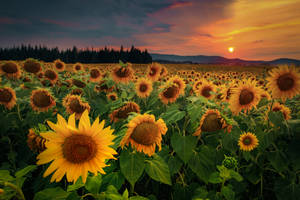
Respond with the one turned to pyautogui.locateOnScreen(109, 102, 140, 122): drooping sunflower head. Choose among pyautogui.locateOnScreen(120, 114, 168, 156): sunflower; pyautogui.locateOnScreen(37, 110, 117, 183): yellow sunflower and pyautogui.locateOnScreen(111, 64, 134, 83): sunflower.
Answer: pyautogui.locateOnScreen(111, 64, 134, 83): sunflower

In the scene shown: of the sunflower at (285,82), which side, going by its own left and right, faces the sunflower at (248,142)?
front

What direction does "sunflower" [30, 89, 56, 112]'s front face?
toward the camera

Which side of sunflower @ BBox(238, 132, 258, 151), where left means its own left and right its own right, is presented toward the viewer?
front

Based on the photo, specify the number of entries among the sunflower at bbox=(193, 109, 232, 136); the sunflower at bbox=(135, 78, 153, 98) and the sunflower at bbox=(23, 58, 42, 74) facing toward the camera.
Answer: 3

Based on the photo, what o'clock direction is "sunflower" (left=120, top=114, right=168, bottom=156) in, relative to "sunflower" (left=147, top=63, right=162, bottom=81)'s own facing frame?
"sunflower" (left=120, top=114, right=168, bottom=156) is roughly at 12 o'clock from "sunflower" (left=147, top=63, right=162, bottom=81).

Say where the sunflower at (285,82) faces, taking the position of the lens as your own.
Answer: facing the viewer

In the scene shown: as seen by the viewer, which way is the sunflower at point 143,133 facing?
toward the camera

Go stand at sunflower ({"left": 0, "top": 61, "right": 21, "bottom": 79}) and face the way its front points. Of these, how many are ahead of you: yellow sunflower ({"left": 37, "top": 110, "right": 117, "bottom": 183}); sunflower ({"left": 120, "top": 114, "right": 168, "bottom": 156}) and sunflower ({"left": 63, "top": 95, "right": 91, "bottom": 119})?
3

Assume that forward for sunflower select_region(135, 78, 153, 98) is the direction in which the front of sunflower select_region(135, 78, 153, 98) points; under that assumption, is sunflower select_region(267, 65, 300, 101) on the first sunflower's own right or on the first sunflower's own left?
on the first sunflower's own left

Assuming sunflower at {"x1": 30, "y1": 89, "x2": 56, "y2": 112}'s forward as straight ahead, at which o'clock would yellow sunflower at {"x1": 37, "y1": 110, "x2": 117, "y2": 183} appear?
The yellow sunflower is roughly at 12 o'clock from the sunflower.

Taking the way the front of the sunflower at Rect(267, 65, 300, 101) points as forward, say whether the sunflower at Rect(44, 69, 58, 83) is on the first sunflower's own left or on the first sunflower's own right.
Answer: on the first sunflower's own right

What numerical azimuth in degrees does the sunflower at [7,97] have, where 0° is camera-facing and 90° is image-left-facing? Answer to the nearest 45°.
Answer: approximately 0°

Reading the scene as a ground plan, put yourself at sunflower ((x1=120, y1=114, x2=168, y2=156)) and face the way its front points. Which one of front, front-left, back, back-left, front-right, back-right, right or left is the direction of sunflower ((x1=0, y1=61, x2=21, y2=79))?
back-right

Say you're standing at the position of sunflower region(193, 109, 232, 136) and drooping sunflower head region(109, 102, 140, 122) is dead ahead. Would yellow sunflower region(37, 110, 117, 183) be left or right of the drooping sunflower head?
left

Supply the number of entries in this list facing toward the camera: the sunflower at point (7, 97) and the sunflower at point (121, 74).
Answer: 2

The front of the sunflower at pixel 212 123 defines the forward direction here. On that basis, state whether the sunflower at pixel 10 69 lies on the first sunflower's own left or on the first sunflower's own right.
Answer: on the first sunflower's own right
